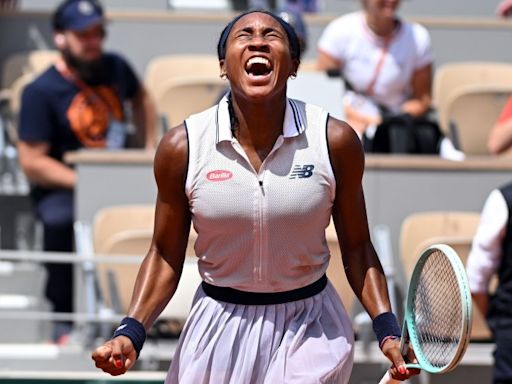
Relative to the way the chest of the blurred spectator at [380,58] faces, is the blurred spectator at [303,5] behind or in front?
behind

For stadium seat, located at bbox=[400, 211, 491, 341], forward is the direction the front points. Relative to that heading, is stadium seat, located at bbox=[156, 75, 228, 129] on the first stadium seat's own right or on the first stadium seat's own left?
on the first stadium seat's own right

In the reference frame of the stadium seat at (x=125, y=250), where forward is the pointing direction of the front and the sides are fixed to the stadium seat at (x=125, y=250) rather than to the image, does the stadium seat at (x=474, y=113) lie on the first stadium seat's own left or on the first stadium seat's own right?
on the first stadium seat's own left

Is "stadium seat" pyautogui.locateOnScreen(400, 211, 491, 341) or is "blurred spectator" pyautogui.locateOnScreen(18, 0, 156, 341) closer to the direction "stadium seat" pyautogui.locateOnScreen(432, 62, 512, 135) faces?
the stadium seat

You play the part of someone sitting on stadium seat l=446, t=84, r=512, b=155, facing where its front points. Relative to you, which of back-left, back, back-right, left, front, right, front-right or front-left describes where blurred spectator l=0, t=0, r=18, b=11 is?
right

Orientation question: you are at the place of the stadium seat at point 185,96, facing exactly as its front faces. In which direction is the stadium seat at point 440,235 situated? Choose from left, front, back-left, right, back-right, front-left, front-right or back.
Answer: front-left

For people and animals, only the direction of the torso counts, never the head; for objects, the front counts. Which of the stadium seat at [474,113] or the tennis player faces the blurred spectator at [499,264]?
the stadium seat

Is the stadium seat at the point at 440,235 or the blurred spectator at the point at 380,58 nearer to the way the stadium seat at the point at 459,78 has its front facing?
the stadium seat

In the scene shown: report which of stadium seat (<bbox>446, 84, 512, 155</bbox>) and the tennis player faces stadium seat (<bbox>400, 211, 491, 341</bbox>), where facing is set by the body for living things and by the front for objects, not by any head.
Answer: stadium seat (<bbox>446, 84, 512, 155</bbox>)

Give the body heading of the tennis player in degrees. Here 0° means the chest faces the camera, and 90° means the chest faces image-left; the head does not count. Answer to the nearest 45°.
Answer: approximately 0°
